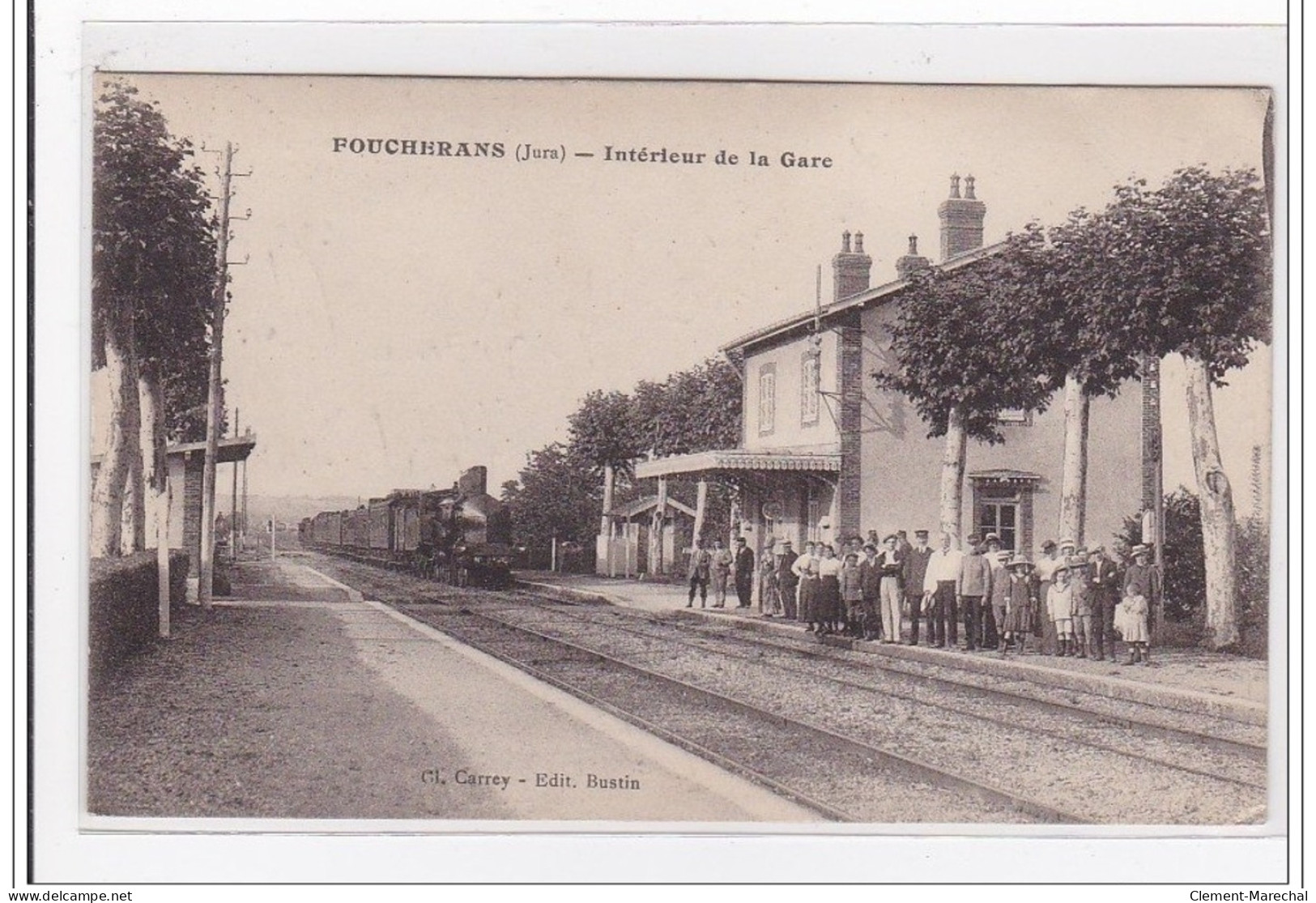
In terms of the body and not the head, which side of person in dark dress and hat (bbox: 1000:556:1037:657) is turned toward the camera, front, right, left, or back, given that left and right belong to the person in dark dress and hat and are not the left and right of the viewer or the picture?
front

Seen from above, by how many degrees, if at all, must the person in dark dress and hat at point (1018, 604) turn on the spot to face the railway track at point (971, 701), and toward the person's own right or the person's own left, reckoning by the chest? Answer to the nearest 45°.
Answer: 0° — they already face it

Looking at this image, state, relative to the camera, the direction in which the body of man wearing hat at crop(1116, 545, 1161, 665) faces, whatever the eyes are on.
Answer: toward the camera

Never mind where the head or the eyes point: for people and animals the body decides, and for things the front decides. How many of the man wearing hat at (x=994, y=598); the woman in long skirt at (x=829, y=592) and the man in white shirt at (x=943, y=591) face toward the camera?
3

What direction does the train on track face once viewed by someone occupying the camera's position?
facing the viewer and to the right of the viewer

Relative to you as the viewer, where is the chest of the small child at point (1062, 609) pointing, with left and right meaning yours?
facing the viewer

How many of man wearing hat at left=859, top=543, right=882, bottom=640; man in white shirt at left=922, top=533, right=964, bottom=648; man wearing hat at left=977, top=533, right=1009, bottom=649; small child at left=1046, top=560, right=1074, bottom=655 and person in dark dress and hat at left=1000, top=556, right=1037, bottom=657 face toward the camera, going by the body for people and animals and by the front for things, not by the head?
5

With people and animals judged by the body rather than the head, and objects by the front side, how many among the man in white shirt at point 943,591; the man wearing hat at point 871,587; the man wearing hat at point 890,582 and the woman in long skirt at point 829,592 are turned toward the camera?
4

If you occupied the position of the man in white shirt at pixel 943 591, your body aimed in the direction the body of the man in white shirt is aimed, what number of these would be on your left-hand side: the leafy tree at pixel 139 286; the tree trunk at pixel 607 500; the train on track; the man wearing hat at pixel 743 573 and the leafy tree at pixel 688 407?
0

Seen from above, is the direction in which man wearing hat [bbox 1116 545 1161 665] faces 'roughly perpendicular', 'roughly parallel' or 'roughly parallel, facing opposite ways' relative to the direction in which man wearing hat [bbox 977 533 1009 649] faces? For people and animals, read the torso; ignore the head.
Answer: roughly parallel

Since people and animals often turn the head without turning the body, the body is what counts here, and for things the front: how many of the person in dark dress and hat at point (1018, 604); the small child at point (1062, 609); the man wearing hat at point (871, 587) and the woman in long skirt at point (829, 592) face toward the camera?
4

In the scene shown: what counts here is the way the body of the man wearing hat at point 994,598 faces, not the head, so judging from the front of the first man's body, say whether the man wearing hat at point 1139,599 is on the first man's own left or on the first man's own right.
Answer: on the first man's own left
